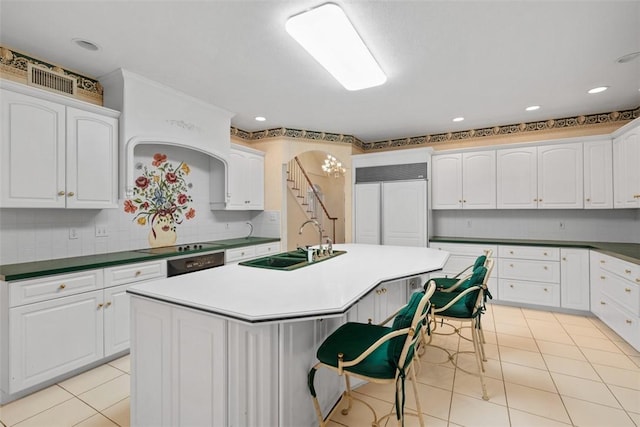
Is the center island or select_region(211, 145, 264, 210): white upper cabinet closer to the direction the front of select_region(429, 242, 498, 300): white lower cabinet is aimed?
the center island

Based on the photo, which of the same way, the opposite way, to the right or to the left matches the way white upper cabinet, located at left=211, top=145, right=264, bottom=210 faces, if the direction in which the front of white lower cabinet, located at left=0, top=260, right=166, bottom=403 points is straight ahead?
the same way

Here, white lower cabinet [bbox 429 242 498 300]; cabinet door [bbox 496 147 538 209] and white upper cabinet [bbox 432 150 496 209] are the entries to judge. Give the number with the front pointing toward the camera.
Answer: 3

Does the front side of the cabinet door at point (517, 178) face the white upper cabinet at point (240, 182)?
no

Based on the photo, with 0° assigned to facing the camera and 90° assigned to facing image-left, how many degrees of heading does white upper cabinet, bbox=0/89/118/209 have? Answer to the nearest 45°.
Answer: approximately 315°

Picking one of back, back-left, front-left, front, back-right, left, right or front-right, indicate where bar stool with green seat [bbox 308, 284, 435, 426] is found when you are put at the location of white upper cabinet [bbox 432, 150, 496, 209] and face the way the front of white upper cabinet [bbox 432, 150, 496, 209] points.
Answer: front

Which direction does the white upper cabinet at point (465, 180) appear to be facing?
toward the camera

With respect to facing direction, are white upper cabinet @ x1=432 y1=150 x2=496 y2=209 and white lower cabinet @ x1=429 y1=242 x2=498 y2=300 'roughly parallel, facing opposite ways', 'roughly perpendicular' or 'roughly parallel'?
roughly parallel

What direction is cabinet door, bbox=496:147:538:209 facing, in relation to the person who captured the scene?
facing the viewer

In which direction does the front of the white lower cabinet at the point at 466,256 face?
toward the camera

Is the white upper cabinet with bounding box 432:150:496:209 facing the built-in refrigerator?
no

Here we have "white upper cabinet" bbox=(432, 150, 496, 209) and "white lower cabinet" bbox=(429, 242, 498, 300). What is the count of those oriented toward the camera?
2

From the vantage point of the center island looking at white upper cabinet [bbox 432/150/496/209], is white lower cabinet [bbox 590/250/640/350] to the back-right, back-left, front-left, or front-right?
front-right

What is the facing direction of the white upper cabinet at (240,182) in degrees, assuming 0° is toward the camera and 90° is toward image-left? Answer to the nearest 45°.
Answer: approximately 315°

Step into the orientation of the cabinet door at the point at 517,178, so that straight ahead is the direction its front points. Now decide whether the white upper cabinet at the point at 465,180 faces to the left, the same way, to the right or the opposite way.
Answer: the same way

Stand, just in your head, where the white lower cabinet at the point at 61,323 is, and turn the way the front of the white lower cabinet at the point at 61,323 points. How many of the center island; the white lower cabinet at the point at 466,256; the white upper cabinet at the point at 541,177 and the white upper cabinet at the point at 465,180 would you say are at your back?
0

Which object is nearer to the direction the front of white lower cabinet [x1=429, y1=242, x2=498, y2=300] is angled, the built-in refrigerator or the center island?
the center island
